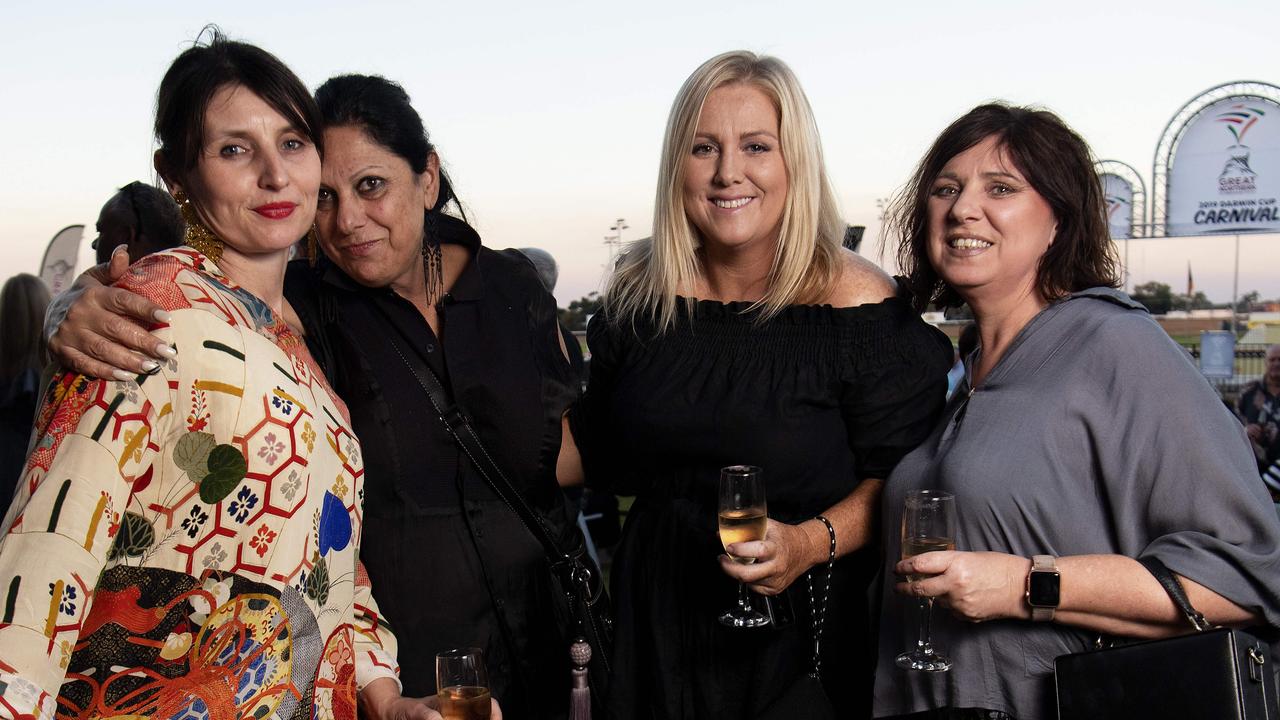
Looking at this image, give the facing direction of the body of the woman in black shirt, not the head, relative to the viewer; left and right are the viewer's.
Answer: facing the viewer

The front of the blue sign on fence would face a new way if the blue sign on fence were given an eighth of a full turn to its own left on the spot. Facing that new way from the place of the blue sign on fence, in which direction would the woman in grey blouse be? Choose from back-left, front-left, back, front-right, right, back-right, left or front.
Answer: front-right

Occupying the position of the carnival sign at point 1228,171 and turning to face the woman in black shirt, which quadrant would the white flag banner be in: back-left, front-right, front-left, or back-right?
front-right

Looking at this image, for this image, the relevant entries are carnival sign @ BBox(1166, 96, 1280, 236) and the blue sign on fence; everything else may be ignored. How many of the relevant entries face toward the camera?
2

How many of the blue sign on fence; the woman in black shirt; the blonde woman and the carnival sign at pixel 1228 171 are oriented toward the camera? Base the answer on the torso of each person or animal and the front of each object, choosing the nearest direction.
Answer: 4

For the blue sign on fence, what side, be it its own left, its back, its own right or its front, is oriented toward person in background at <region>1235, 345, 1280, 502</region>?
front

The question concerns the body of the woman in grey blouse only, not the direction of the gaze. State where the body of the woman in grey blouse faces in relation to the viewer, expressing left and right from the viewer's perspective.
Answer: facing the viewer and to the left of the viewer

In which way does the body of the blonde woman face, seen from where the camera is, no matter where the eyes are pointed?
toward the camera

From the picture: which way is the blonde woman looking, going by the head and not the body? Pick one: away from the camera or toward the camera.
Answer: toward the camera

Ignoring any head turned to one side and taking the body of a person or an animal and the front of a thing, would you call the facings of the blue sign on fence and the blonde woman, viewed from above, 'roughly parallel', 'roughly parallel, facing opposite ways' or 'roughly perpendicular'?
roughly parallel

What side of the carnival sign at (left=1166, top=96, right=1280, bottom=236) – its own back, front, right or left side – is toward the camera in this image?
front
